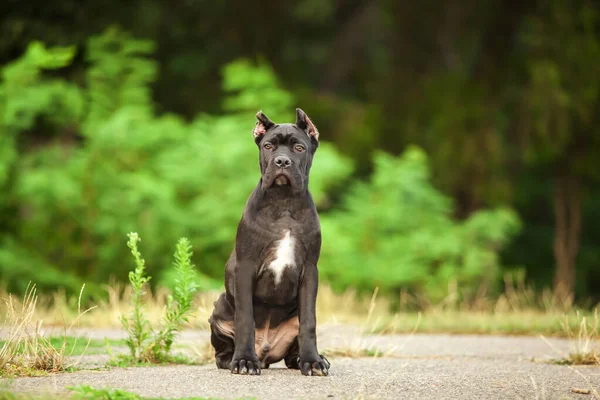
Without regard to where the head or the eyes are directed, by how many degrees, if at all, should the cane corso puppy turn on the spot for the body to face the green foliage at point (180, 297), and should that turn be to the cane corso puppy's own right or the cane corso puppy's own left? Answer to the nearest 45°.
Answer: approximately 135° to the cane corso puppy's own right

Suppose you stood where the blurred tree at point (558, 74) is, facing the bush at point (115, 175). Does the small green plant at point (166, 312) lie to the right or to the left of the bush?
left

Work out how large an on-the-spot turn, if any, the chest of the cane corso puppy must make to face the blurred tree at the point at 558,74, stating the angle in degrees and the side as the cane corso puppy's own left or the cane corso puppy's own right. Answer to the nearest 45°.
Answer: approximately 135° to the cane corso puppy's own left

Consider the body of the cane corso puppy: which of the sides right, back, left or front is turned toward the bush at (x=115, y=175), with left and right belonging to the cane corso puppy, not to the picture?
back

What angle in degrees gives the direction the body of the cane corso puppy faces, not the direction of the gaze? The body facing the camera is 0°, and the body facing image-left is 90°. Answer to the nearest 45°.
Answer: approximately 0°

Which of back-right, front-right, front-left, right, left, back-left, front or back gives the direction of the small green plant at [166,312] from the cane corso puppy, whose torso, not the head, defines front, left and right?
back-right

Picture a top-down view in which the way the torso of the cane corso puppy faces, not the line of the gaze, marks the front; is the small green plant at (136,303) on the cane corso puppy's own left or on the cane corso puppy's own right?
on the cane corso puppy's own right
